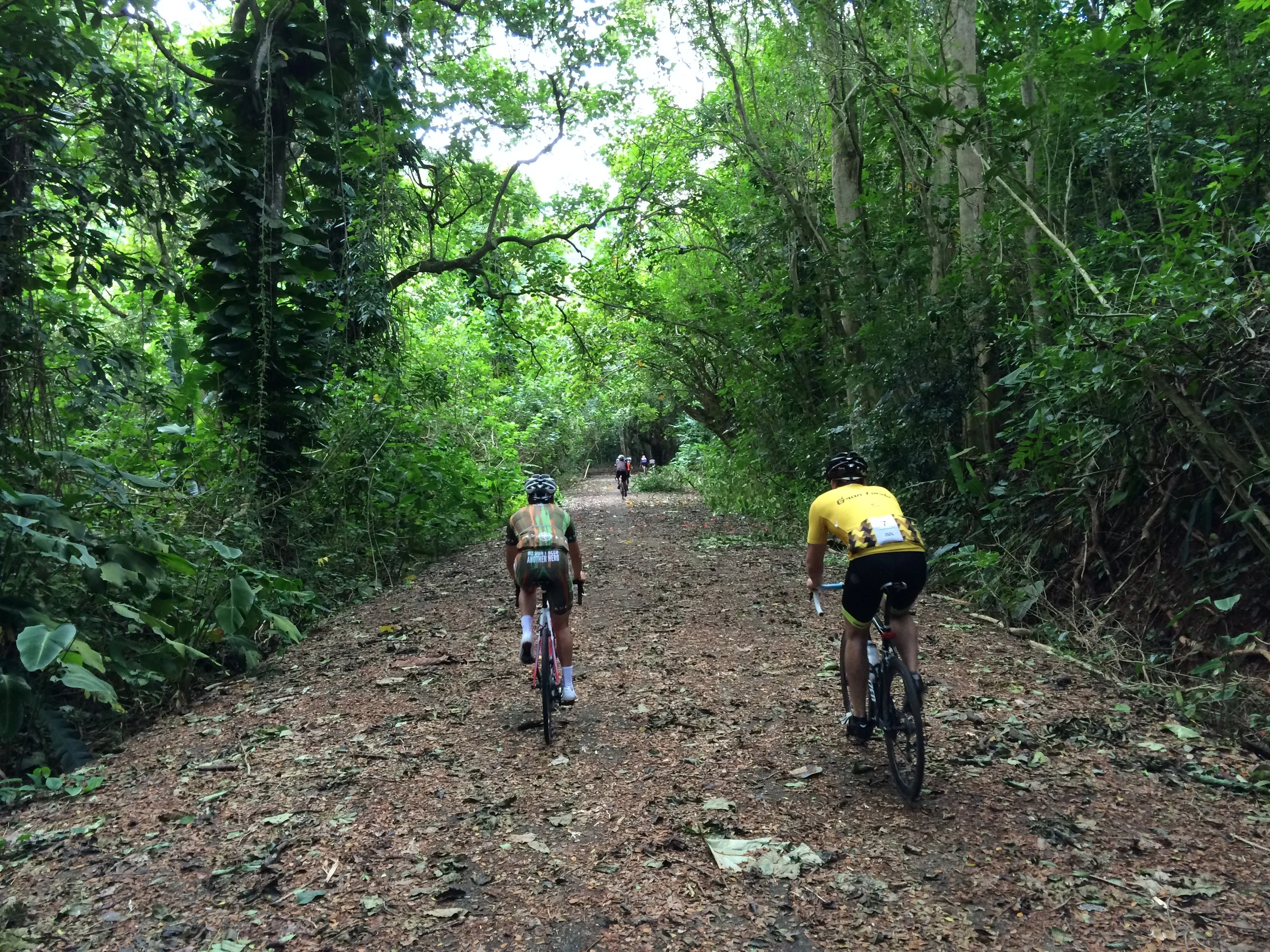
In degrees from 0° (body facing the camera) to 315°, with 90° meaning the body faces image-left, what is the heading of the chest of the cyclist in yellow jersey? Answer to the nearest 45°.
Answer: approximately 135°

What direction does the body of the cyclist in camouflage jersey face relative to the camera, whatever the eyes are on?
away from the camera

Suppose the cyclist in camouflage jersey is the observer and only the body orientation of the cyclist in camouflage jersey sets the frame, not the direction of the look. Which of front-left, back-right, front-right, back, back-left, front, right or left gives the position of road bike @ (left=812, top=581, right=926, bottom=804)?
back-right

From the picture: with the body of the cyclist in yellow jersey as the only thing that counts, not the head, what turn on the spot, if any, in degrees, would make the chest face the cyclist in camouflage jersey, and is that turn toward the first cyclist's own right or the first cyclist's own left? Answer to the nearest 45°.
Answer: approximately 45° to the first cyclist's own left

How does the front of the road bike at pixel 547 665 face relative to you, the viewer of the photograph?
facing away from the viewer

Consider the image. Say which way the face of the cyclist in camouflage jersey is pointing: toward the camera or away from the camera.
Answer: away from the camera

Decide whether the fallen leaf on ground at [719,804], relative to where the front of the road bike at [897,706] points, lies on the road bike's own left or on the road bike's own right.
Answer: on the road bike's own left

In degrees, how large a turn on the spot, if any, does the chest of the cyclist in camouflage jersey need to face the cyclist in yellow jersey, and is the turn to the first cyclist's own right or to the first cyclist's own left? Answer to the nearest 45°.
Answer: approximately 135° to the first cyclist's own right

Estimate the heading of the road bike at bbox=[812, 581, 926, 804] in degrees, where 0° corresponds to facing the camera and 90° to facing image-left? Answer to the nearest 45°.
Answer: approximately 135°
